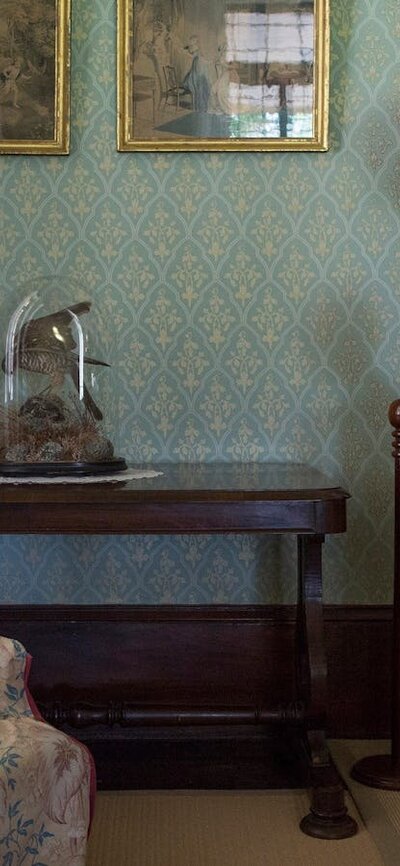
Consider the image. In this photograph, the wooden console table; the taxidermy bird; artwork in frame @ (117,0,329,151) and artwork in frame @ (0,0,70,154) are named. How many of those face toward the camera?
3

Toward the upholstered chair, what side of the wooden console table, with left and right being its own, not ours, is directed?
front

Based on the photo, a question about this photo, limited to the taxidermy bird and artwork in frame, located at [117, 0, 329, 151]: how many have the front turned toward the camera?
1

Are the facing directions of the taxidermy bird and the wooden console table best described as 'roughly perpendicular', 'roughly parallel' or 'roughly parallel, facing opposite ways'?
roughly perpendicular

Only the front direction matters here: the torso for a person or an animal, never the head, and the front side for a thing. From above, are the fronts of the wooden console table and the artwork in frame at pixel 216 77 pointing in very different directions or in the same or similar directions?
same or similar directions

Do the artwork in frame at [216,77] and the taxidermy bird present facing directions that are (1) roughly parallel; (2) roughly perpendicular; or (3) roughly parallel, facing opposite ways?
roughly perpendicular

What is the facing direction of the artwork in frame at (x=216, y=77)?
toward the camera

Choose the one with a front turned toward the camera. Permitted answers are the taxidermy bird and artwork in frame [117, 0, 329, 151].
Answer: the artwork in frame
